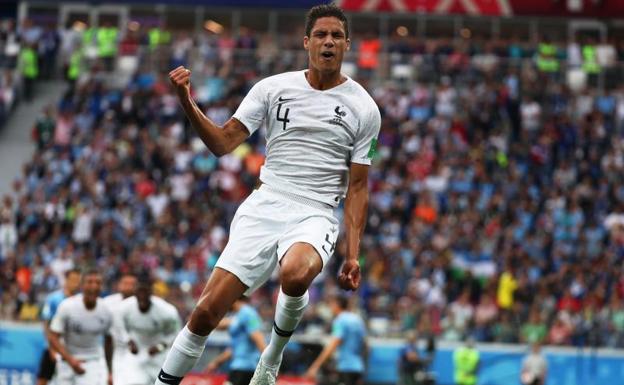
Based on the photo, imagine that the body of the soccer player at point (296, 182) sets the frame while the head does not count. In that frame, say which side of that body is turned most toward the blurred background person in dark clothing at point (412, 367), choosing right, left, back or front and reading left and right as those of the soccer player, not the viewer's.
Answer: back

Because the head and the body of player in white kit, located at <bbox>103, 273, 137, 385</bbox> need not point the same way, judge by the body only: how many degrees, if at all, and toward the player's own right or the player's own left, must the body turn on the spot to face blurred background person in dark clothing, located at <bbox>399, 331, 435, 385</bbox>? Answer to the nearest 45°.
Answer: approximately 90° to the player's own left

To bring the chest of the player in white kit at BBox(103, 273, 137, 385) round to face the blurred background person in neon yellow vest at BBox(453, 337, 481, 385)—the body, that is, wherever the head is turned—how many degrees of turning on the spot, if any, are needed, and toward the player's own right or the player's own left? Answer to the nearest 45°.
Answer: approximately 90° to the player's own left

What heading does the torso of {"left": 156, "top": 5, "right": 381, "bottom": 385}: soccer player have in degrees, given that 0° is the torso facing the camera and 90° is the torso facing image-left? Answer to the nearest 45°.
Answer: approximately 0°

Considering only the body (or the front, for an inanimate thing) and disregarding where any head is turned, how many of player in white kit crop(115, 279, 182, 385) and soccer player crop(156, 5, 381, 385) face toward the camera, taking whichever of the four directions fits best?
2

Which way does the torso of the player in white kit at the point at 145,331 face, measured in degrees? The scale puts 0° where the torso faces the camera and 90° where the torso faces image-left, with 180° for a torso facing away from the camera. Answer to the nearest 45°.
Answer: approximately 0°

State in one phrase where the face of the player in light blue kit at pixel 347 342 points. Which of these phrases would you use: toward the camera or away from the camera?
away from the camera
